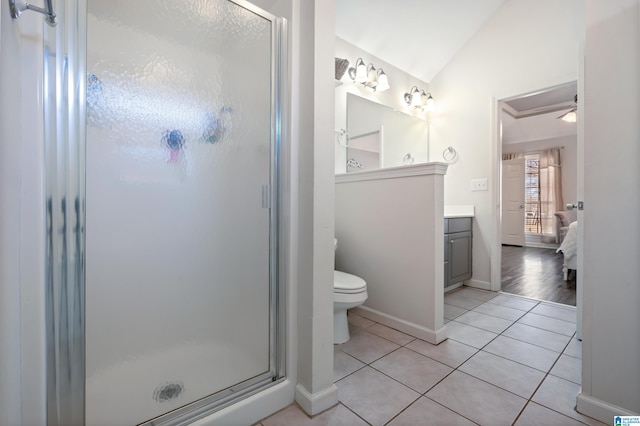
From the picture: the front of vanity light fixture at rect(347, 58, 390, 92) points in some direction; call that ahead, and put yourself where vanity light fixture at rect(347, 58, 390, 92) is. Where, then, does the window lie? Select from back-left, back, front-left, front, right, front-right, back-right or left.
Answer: left

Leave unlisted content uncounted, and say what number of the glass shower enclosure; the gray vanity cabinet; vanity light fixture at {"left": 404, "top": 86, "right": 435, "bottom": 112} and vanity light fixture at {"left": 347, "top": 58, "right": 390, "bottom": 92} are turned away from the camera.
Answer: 0

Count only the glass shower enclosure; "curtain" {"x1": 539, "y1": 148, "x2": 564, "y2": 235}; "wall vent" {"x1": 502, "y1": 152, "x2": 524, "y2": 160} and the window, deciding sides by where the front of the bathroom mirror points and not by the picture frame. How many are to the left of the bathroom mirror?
3

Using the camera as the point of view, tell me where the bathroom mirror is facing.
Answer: facing the viewer and to the right of the viewer

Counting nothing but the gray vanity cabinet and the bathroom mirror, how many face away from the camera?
0

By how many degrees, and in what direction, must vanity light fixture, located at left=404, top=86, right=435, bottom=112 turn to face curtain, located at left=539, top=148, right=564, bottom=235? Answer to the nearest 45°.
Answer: approximately 90° to its left

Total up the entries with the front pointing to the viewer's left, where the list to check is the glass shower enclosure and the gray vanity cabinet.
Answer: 0

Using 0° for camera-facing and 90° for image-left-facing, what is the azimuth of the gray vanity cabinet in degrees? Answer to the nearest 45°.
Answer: approximately 315°

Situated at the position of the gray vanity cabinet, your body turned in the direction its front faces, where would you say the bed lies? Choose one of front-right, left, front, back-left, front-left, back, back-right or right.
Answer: left

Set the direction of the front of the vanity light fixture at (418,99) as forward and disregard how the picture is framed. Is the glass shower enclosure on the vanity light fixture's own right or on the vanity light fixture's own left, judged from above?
on the vanity light fixture's own right

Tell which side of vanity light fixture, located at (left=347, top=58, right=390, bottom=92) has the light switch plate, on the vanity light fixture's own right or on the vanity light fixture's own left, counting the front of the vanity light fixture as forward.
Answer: on the vanity light fixture's own left

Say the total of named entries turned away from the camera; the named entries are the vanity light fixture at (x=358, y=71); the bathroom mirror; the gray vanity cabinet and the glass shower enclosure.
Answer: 0

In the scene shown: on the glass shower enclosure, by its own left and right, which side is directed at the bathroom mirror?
left

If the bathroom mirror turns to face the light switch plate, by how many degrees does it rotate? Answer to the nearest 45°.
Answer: approximately 45° to its left
